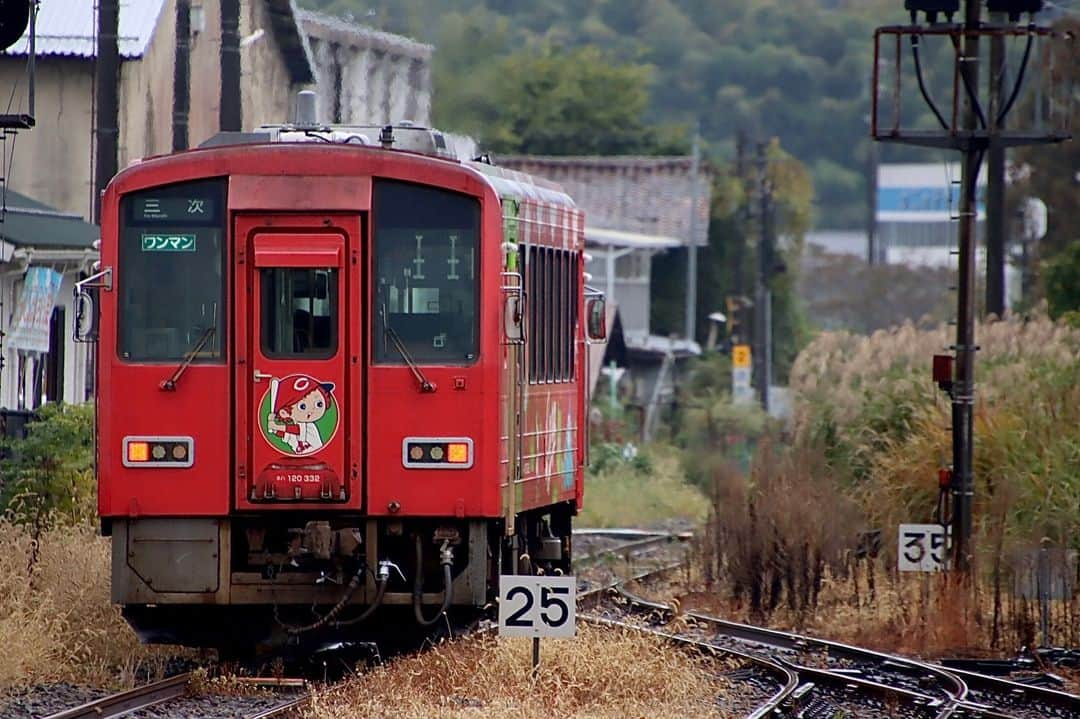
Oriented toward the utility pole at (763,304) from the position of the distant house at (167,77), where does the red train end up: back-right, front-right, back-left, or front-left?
back-right

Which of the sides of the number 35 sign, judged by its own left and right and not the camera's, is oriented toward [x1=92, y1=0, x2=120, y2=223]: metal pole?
right

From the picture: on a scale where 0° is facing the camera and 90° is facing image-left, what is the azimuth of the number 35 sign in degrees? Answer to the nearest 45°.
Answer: approximately 0°

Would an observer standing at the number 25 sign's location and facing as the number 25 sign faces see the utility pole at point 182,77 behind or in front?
behind

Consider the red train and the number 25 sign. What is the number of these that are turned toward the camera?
2

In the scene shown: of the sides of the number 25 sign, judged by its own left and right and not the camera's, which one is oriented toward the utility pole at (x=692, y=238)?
back

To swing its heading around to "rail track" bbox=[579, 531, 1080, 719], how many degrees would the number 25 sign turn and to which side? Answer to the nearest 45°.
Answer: approximately 135° to its left

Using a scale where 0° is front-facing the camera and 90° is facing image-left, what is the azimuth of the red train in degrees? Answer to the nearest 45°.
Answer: approximately 0°

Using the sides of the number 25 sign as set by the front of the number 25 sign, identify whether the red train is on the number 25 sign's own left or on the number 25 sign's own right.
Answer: on the number 25 sign's own right

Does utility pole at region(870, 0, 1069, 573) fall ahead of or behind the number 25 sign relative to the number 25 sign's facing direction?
behind
